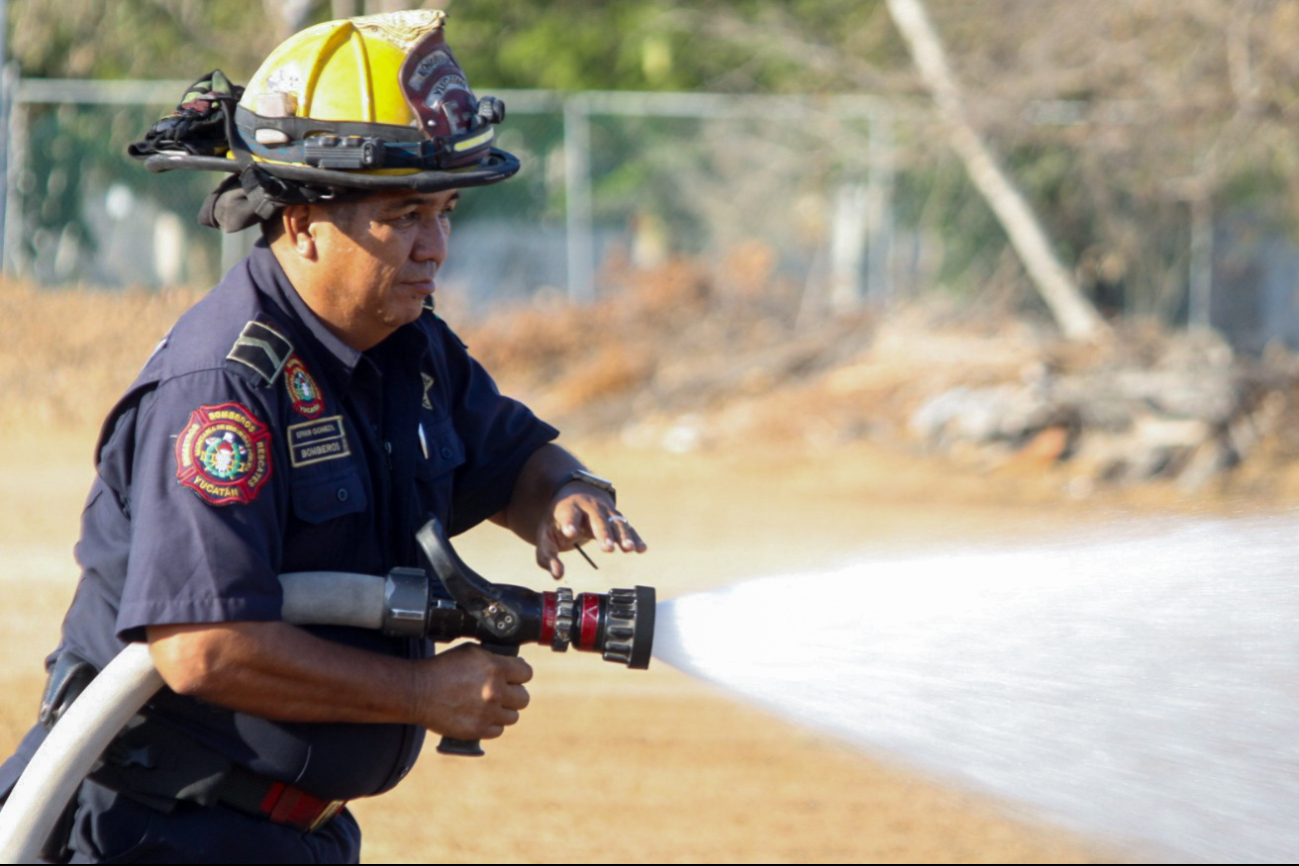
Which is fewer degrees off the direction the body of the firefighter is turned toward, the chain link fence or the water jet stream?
the water jet stream

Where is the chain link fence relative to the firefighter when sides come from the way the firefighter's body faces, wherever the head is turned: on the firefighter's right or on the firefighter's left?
on the firefighter's left

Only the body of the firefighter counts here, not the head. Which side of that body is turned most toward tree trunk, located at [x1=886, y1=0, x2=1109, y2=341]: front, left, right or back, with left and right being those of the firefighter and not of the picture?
left

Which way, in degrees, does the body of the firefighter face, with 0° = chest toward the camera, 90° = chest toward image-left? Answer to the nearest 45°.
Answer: approximately 315°

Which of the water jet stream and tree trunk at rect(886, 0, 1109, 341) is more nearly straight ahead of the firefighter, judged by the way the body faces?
the water jet stream
